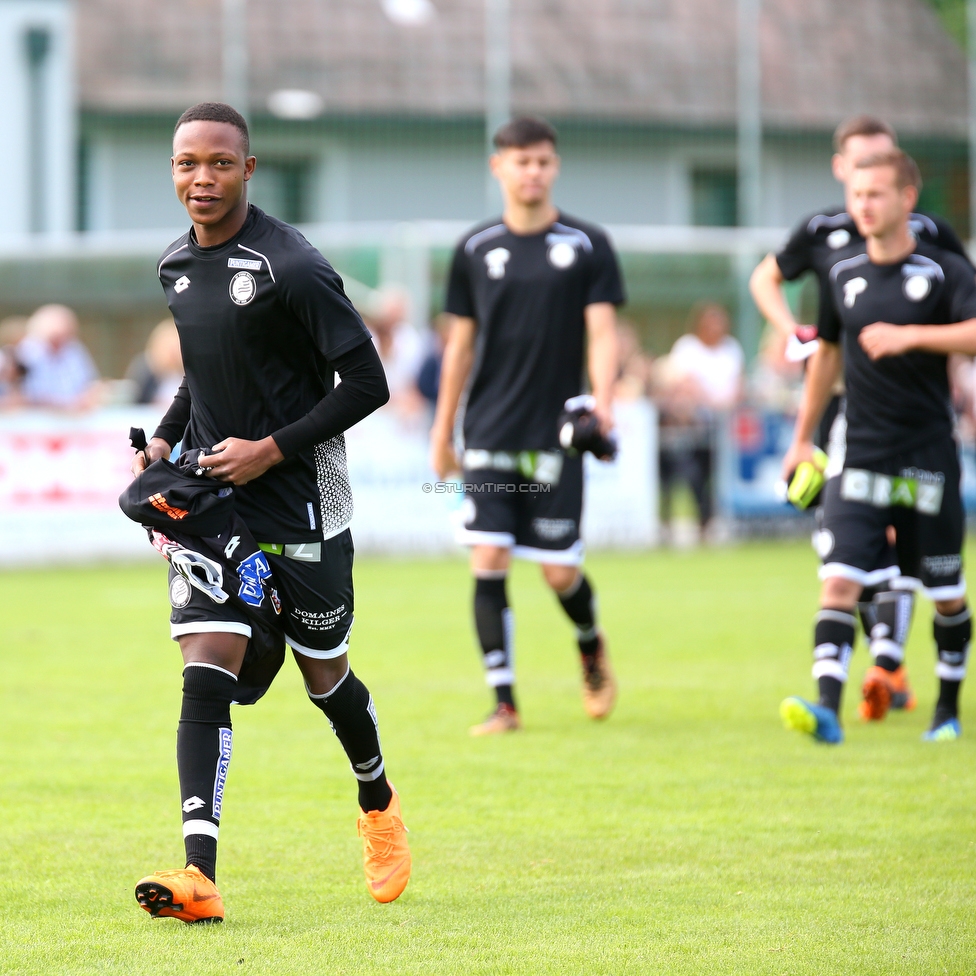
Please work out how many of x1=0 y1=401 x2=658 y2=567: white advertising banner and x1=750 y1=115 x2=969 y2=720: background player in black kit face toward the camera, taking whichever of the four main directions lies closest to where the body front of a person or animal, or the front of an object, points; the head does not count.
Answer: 2

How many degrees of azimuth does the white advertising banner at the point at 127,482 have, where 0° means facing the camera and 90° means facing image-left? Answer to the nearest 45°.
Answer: approximately 0°

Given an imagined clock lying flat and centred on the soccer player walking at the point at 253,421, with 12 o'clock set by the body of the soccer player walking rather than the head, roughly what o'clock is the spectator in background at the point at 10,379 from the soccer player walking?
The spectator in background is roughly at 4 o'clock from the soccer player walking.

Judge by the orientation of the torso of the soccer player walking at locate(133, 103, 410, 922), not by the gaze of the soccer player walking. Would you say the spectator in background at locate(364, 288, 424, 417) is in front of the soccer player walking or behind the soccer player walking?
behind

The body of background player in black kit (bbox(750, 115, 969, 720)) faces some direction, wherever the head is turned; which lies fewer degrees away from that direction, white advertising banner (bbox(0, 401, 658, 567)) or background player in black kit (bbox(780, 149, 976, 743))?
the background player in black kit

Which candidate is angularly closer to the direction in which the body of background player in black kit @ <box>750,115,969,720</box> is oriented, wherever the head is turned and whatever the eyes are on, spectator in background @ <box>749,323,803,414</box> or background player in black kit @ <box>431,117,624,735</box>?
the background player in black kit
